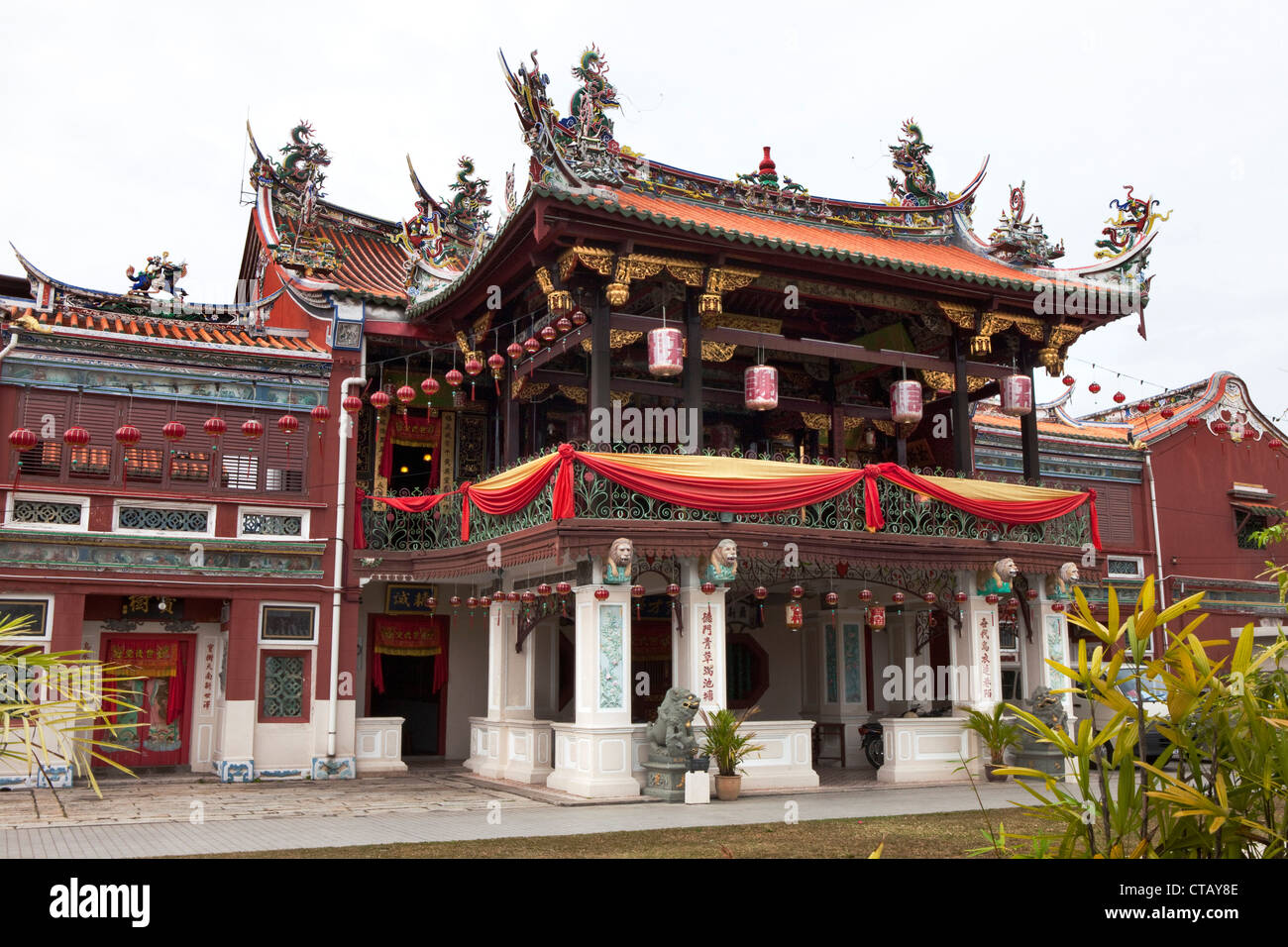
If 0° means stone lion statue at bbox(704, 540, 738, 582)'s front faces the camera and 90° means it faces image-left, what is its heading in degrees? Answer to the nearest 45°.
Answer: approximately 315°
